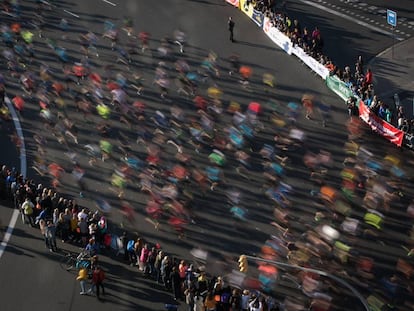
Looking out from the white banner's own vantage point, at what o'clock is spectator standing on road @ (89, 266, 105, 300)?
The spectator standing on road is roughly at 11 o'clock from the white banner.

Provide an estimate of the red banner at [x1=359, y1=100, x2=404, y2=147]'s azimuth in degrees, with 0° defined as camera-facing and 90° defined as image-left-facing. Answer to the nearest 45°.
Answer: approximately 45°

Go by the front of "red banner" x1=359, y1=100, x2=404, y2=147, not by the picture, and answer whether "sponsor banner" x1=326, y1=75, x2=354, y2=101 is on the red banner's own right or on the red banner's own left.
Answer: on the red banner's own right

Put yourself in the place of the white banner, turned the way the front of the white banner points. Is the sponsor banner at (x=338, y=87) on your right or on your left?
on your left

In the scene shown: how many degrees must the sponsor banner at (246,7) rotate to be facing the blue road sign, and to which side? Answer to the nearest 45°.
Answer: approximately 90° to its left

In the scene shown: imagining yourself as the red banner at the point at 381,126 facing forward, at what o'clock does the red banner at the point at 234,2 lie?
the red banner at the point at 234,2 is roughly at 3 o'clock from the red banner at the point at 381,126.

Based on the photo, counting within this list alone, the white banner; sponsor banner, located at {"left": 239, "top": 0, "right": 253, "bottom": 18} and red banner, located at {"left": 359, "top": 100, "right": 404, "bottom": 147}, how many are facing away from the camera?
0

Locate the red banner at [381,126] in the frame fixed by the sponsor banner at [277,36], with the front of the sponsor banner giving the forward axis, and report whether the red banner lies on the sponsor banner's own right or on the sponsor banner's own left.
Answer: on the sponsor banner's own left

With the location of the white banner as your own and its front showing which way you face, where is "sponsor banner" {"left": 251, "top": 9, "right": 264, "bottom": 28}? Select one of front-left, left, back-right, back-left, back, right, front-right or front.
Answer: right

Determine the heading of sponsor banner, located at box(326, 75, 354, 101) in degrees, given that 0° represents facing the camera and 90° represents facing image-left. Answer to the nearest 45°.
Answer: approximately 45°

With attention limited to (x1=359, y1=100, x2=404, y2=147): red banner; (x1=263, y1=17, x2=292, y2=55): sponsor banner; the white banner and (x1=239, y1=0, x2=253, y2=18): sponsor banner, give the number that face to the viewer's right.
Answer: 0

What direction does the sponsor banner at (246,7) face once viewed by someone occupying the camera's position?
facing the viewer and to the left of the viewer

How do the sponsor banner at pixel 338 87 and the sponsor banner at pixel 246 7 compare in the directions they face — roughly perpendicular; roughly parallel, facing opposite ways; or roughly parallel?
roughly parallel

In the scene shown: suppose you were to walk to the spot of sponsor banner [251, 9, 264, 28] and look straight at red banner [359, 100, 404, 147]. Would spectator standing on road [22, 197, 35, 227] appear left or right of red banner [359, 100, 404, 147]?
right

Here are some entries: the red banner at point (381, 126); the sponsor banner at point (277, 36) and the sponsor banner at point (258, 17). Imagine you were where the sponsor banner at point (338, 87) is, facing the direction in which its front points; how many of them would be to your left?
1

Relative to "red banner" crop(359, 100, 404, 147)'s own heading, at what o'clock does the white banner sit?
The white banner is roughly at 3 o'clock from the red banner.

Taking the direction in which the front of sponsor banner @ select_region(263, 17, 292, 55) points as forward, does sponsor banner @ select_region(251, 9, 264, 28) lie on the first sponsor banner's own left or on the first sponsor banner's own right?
on the first sponsor banner's own right

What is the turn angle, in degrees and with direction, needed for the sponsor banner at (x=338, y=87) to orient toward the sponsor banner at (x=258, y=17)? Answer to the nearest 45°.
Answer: approximately 90° to its right

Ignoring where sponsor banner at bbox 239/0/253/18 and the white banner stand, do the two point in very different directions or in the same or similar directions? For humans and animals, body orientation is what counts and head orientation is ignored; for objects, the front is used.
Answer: same or similar directions

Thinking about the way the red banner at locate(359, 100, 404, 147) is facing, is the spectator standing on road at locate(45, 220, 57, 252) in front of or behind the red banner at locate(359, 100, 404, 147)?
in front
